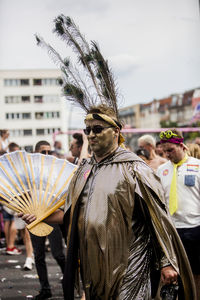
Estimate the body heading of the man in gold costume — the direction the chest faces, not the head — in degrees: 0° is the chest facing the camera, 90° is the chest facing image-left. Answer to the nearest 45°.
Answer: approximately 45°

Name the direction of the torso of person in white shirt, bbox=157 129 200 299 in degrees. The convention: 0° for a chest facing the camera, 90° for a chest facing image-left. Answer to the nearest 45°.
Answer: approximately 45°

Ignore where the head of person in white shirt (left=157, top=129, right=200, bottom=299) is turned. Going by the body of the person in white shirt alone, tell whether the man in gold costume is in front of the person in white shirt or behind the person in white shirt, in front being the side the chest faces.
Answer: in front

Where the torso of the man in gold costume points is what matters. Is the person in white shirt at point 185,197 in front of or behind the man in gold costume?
behind
